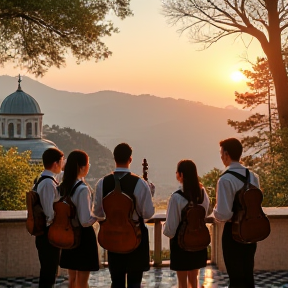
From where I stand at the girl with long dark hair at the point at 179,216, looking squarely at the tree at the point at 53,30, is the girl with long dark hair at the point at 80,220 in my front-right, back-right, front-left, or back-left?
front-left

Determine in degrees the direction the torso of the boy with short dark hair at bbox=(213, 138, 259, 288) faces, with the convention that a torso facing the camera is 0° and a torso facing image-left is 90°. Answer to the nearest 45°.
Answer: approximately 135°

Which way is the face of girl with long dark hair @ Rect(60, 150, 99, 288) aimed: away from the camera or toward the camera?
away from the camera

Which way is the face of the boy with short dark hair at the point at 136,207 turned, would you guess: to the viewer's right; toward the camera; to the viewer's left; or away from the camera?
away from the camera

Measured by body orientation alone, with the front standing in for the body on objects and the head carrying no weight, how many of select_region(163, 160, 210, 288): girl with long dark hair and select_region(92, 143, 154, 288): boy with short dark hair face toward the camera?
0

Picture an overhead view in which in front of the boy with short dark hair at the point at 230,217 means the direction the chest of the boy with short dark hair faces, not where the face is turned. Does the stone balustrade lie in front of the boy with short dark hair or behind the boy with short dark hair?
in front

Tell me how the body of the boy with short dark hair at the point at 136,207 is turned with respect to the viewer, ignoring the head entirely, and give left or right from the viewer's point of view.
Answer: facing away from the viewer

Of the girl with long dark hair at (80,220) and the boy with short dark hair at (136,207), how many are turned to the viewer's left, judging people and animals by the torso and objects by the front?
0

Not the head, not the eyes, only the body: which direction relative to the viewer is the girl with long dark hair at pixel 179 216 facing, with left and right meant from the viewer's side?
facing away from the viewer and to the left of the viewer

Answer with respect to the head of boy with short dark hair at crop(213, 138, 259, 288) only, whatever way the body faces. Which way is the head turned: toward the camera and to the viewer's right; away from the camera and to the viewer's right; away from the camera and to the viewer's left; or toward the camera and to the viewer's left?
away from the camera and to the viewer's left

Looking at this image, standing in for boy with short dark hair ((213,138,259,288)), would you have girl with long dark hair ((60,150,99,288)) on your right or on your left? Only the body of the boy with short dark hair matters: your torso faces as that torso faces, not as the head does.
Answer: on your left

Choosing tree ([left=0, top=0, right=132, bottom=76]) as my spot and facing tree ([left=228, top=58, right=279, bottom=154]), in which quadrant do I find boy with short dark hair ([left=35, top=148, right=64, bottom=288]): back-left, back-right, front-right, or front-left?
back-right
